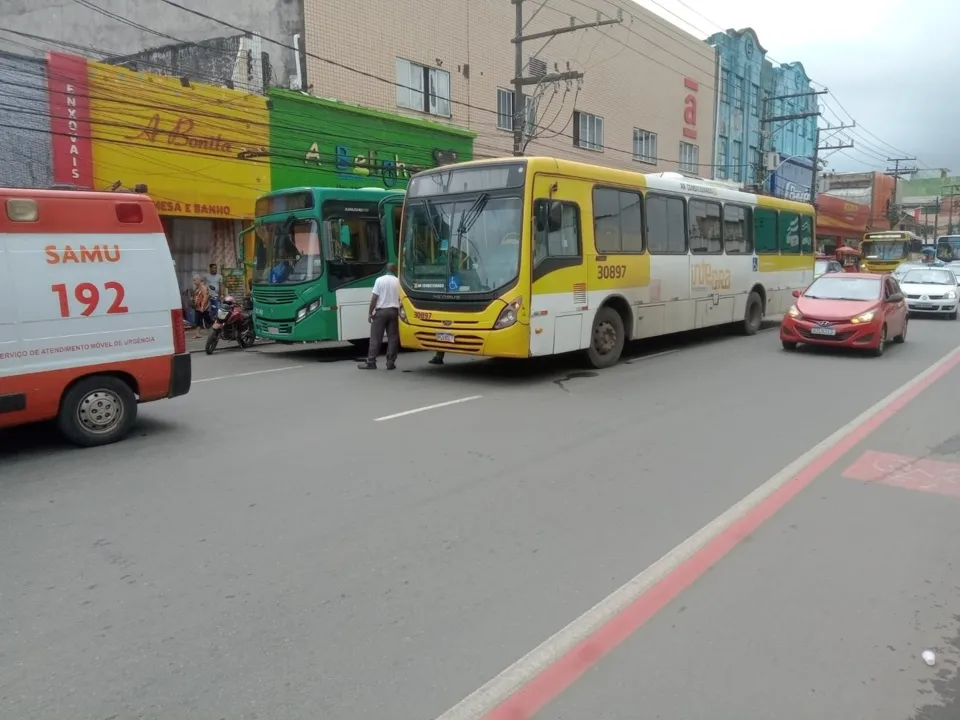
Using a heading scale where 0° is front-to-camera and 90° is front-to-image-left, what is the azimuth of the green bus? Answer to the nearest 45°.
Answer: approximately 45°

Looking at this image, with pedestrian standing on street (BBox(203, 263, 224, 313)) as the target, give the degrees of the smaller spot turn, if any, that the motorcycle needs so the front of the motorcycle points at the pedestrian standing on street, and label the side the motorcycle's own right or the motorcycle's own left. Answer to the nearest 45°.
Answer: approximately 135° to the motorcycle's own right

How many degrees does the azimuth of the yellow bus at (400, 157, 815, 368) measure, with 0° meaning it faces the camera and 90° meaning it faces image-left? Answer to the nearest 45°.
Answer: approximately 45°

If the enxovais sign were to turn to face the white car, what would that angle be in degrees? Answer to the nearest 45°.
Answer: approximately 45° to its left

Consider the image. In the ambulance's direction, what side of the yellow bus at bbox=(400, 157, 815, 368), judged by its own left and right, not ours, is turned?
front

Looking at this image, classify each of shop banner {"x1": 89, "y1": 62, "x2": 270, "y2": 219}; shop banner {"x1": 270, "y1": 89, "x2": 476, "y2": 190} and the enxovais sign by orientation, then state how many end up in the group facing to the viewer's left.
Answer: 0

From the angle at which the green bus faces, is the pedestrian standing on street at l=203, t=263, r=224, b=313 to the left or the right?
on its right

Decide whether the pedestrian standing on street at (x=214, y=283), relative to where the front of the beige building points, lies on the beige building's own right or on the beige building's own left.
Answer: on the beige building's own right

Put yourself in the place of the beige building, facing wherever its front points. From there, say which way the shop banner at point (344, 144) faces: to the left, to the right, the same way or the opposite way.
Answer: the same way

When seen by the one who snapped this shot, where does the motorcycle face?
facing the viewer and to the left of the viewer

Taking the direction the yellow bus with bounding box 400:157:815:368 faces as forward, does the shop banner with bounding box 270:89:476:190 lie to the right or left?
on its right

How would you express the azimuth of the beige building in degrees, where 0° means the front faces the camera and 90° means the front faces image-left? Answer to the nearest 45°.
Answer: approximately 315°

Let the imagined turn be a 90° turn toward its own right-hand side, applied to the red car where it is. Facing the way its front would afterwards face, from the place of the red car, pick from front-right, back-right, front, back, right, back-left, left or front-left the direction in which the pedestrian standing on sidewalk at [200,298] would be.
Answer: front-left

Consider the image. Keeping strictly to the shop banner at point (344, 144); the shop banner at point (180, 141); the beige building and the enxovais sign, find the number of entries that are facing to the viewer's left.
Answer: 0

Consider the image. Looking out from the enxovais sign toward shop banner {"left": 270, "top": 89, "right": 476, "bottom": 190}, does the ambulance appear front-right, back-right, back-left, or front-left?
back-right
